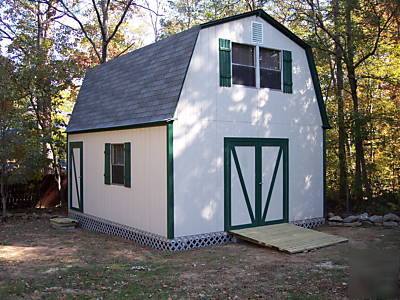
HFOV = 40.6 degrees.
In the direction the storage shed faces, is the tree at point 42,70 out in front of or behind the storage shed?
behind

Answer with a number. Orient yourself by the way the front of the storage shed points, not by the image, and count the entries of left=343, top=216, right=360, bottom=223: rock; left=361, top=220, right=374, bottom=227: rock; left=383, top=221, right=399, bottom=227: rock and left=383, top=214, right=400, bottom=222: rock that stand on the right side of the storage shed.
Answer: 0

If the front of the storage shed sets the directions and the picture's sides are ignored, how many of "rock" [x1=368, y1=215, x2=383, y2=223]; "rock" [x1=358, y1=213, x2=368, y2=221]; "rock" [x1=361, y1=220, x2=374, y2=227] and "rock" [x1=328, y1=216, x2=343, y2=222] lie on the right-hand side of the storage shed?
0

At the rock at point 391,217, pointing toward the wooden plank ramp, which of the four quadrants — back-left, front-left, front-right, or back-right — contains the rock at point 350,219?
front-right

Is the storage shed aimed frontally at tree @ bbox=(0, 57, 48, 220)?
no

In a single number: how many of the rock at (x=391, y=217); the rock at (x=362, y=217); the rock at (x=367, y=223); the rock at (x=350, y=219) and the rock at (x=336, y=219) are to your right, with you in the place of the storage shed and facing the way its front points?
0

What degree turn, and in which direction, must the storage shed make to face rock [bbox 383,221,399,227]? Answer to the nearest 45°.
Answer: approximately 45° to its left

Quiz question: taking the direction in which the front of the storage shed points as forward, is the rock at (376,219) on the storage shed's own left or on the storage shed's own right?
on the storage shed's own left

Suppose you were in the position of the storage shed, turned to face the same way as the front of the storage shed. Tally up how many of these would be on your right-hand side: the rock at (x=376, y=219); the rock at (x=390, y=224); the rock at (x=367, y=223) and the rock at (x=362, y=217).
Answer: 0

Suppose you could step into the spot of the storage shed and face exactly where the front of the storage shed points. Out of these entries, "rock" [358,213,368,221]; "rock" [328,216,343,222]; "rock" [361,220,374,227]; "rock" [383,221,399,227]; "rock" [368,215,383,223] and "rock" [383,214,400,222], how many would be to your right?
0

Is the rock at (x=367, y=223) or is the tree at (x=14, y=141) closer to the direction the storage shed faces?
the rock

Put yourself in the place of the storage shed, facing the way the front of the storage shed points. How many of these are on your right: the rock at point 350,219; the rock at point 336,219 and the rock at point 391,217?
0

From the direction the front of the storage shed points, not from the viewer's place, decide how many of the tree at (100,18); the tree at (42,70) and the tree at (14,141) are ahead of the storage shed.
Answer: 0

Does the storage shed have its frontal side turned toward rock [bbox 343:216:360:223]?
no

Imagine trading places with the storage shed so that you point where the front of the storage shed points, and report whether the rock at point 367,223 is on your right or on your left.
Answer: on your left

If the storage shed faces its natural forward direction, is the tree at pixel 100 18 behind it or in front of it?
behind

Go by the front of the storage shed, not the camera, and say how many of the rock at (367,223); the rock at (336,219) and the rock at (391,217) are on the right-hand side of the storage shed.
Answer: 0

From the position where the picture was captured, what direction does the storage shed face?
facing the viewer and to the right of the viewer

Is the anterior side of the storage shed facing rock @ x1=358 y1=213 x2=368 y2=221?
no

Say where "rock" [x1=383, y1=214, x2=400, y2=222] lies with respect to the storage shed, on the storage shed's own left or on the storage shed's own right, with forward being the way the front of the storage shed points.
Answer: on the storage shed's own left
